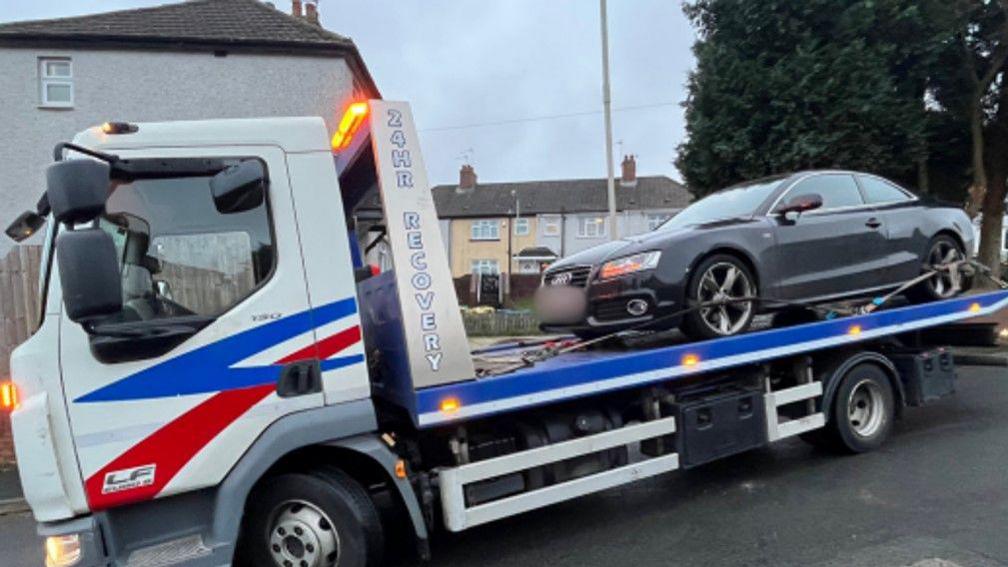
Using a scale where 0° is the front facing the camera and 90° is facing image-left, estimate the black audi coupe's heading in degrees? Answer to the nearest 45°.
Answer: approximately 45°

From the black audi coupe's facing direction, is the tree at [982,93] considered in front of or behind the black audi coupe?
behind

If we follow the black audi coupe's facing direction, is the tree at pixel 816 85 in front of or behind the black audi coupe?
behind
